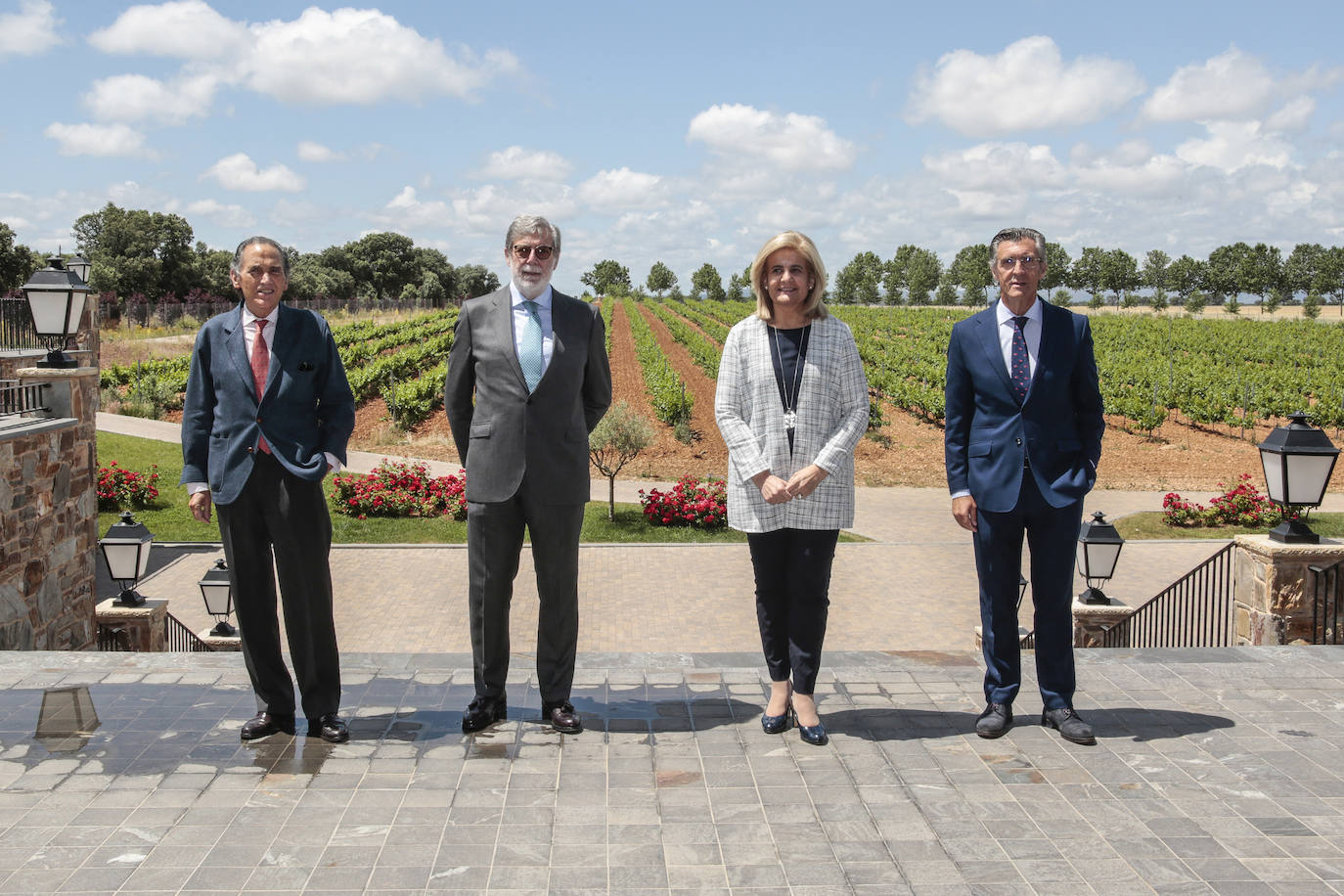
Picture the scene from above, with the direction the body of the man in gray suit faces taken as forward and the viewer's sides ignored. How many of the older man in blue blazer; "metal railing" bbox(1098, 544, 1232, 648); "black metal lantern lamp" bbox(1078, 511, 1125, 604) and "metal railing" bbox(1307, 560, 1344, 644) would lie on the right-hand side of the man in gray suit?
1

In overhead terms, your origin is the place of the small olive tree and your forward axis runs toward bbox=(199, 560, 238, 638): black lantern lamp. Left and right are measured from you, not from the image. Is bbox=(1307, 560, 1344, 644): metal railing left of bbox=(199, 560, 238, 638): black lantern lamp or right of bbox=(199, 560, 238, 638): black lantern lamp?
left

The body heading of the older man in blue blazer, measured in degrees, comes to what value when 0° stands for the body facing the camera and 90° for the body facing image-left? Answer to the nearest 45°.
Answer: approximately 0°

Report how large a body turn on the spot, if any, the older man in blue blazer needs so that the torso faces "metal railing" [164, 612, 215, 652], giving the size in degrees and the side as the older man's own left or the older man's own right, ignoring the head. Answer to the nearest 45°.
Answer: approximately 180°

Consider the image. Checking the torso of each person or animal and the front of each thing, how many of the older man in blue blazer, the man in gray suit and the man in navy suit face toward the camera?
3

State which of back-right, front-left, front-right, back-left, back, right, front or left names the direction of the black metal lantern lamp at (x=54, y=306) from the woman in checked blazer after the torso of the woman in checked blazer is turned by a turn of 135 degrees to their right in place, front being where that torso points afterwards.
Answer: front

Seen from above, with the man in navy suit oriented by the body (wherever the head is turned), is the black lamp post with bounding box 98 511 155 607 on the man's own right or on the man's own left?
on the man's own right

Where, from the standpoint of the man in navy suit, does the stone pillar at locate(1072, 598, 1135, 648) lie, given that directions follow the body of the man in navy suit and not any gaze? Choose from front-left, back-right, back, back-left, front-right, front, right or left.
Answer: back
